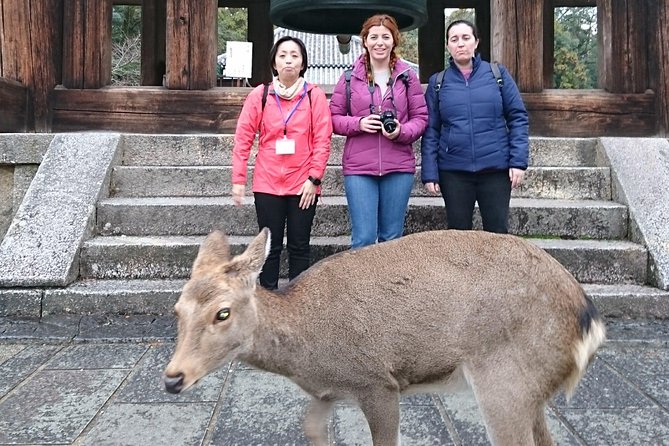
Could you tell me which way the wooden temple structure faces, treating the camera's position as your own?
facing the viewer

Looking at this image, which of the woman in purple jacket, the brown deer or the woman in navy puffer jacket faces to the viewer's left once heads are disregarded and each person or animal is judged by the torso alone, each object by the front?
the brown deer

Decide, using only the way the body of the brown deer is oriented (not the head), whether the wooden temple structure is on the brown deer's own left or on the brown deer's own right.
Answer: on the brown deer's own right

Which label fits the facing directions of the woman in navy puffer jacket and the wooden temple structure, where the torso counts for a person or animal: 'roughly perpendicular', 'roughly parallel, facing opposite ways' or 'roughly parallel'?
roughly parallel

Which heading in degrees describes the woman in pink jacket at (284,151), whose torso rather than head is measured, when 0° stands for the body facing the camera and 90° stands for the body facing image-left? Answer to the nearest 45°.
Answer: approximately 0°

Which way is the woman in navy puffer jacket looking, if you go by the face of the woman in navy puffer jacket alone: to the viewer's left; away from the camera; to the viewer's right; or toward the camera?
toward the camera

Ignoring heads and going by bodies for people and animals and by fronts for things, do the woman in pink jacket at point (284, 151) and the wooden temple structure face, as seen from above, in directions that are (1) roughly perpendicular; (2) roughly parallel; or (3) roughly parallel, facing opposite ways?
roughly parallel

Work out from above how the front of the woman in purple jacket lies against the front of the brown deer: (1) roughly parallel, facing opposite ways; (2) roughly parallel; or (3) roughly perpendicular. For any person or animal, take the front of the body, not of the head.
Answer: roughly perpendicular

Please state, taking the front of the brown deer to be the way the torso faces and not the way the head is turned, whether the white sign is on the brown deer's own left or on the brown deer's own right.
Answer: on the brown deer's own right

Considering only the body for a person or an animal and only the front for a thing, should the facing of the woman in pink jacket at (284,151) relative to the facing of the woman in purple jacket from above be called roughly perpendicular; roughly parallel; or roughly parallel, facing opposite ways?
roughly parallel

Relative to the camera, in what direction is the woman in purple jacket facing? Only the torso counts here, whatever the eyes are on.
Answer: toward the camera

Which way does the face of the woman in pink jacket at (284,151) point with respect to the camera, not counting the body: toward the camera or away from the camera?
toward the camera

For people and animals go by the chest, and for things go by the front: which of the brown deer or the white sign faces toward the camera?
the white sign
